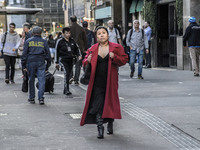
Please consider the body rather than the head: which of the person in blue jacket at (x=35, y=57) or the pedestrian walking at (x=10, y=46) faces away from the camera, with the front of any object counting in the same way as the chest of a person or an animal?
the person in blue jacket

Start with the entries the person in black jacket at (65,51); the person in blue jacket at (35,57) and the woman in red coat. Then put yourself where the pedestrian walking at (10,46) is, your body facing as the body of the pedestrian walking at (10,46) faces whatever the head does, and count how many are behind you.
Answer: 0

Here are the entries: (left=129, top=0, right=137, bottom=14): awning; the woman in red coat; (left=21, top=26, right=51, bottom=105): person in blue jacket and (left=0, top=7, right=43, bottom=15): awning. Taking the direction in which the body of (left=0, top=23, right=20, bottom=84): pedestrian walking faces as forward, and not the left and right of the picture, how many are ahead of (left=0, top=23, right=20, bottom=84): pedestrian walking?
2

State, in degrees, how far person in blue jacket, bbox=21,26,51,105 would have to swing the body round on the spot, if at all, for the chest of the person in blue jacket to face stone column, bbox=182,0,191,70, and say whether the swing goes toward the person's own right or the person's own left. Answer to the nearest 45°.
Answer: approximately 45° to the person's own right

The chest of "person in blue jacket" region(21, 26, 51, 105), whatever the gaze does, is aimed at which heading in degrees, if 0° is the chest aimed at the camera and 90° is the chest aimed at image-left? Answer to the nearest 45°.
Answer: approximately 180°

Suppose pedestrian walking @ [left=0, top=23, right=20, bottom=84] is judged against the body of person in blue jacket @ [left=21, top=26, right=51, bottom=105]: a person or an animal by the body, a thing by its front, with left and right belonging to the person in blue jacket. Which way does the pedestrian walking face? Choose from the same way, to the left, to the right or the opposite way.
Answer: the opposite way

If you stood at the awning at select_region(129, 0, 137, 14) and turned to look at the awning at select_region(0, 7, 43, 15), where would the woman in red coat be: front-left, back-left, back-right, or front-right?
front-left

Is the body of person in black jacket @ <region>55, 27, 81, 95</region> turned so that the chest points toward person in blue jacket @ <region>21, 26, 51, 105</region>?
no

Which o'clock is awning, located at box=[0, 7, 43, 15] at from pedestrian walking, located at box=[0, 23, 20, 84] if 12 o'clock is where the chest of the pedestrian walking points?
The awning is roughly at 6 o'clock from the pedestrian walking.

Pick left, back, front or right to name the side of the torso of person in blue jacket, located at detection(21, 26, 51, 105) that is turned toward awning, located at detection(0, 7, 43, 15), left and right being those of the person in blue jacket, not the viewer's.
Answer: front

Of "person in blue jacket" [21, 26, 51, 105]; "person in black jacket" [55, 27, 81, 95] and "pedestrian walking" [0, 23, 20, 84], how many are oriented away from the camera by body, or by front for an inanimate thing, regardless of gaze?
1

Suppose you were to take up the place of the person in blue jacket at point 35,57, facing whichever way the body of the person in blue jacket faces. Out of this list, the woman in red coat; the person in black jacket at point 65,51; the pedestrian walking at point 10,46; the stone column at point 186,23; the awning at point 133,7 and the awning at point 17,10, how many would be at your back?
1

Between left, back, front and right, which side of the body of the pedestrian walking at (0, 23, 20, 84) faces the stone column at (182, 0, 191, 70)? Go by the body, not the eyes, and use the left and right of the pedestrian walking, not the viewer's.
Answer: left

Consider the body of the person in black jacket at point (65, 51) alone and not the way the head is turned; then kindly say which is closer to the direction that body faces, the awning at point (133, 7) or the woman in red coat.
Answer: the woman in red coat

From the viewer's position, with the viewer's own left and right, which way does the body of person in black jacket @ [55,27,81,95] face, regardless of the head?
facing the viewer and to the right of the viewer

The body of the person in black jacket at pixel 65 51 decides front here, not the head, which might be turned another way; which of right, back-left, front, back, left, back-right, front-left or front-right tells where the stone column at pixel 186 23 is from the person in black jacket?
left

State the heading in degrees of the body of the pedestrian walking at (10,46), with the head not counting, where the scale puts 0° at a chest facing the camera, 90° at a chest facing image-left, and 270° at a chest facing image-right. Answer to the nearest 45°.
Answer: approximately 0°
